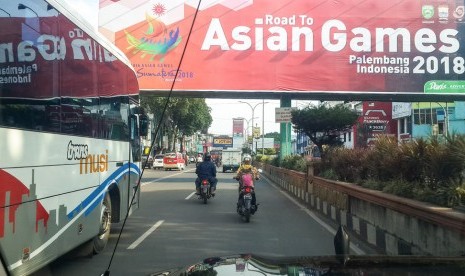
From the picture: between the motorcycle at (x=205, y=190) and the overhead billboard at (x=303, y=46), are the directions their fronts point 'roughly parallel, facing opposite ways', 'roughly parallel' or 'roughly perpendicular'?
roughly parallel, facing opposite ways

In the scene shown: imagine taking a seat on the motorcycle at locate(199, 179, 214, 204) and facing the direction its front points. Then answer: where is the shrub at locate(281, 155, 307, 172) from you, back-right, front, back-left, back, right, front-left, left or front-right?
front-right

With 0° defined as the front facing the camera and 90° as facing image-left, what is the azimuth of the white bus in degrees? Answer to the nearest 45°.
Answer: approximately 225°

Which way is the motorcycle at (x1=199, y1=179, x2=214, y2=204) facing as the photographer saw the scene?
facing away from the viewer

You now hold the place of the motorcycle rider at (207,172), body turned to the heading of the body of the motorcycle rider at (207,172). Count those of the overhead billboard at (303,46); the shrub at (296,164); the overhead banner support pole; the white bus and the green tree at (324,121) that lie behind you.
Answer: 1

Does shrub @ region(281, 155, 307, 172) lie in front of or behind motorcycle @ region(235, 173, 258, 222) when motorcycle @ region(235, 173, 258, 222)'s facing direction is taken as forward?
in front

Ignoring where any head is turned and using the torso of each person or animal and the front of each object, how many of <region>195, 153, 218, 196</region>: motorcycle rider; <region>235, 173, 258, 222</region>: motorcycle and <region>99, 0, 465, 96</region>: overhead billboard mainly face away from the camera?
2

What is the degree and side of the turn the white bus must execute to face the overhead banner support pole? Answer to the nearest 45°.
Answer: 0° — it already faces it

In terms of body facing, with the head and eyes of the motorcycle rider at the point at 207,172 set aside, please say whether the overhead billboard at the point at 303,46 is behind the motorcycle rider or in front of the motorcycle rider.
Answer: in front

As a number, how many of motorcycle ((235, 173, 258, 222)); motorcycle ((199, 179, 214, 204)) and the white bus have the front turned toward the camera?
0

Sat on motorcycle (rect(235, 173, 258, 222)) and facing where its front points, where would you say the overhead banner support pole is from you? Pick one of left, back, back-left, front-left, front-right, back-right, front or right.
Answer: front

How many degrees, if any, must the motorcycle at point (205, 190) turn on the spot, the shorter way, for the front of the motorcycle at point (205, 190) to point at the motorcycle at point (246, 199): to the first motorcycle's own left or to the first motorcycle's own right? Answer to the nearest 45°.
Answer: approximately 180°

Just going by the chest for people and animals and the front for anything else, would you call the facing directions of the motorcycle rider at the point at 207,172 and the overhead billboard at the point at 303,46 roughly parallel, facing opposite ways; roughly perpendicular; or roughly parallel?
roughly parallel, facing opposite ways

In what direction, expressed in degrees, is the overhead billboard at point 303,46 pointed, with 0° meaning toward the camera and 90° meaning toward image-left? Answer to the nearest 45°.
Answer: approximately 0°

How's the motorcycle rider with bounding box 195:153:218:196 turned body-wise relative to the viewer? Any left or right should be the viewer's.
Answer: facing away from the viewer

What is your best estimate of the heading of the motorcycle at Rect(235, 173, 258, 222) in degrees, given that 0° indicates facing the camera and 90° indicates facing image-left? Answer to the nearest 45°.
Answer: approximately 180°

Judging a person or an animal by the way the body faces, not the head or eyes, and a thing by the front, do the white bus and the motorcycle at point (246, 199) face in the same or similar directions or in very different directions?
same or similar directions
